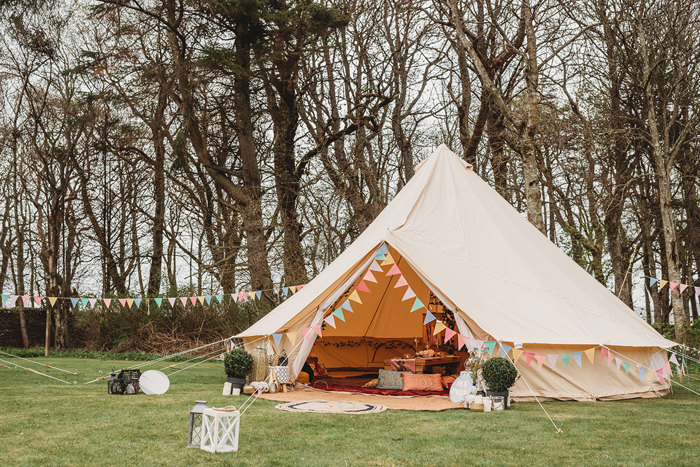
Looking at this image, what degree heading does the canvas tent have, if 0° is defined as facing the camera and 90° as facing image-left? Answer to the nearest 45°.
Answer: approximately 45°

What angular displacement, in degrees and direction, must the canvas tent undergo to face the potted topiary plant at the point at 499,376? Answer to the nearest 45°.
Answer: approximately 45° to its left

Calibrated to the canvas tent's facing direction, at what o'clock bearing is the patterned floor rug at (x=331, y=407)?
The patterned floor rug is roughly at 12 o'clock from the canvas tent.
